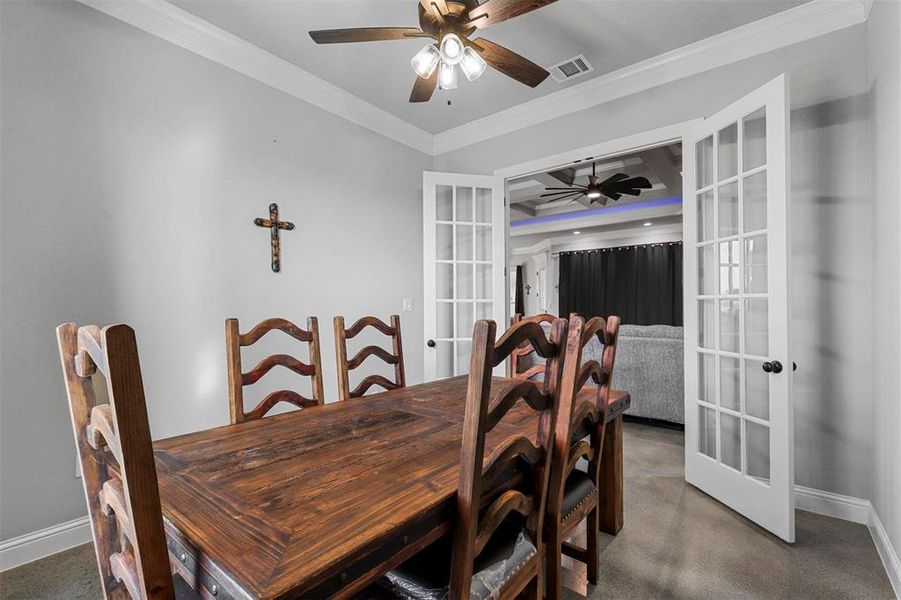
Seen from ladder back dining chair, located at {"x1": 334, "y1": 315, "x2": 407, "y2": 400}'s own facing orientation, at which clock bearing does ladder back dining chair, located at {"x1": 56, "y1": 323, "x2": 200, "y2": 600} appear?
ladder back dining chair, located at {"x1": 56, "y1": 323, "x2": 200, "y2": 600} is roughly at 2 o'clock from ladder back dining chair, located at {"x1": 334, "y1": 315, "x2": 407, "y2": 400}.

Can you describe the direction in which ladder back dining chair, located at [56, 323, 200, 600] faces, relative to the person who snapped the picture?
facing away from the viewer and to the right of the viewer

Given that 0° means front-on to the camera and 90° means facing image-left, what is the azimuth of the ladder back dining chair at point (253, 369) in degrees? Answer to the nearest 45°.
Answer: approximately 315°

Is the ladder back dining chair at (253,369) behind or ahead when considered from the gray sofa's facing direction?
behind

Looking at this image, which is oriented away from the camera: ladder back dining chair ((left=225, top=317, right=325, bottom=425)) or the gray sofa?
the gray sofa

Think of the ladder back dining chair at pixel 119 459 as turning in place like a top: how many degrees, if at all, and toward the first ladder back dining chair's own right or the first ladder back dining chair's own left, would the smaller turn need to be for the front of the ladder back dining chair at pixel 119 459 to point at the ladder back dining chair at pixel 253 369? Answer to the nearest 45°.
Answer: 0° — it already faces it

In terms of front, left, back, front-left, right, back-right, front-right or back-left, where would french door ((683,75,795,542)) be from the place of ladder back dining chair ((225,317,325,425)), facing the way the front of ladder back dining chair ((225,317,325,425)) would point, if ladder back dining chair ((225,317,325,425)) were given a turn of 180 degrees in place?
back-right

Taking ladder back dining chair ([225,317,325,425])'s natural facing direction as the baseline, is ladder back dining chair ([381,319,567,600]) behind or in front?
in front

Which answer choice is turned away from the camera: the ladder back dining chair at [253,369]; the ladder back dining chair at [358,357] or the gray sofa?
the gray sofa

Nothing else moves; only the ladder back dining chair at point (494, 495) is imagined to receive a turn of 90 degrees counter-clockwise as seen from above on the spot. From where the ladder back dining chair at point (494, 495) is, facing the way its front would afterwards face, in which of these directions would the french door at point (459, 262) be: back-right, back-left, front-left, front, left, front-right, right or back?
back-right

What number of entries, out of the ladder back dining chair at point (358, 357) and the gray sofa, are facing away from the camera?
1

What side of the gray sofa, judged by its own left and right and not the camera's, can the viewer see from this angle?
back
